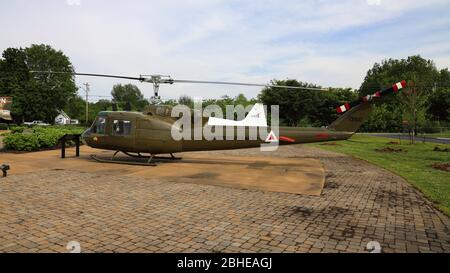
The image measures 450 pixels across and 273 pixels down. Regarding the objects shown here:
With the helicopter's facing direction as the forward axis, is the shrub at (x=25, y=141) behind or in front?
in front

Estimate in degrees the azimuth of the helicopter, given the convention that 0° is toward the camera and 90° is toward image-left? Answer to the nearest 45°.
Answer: approximately 90°

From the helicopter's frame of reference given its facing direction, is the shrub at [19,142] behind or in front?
in front
